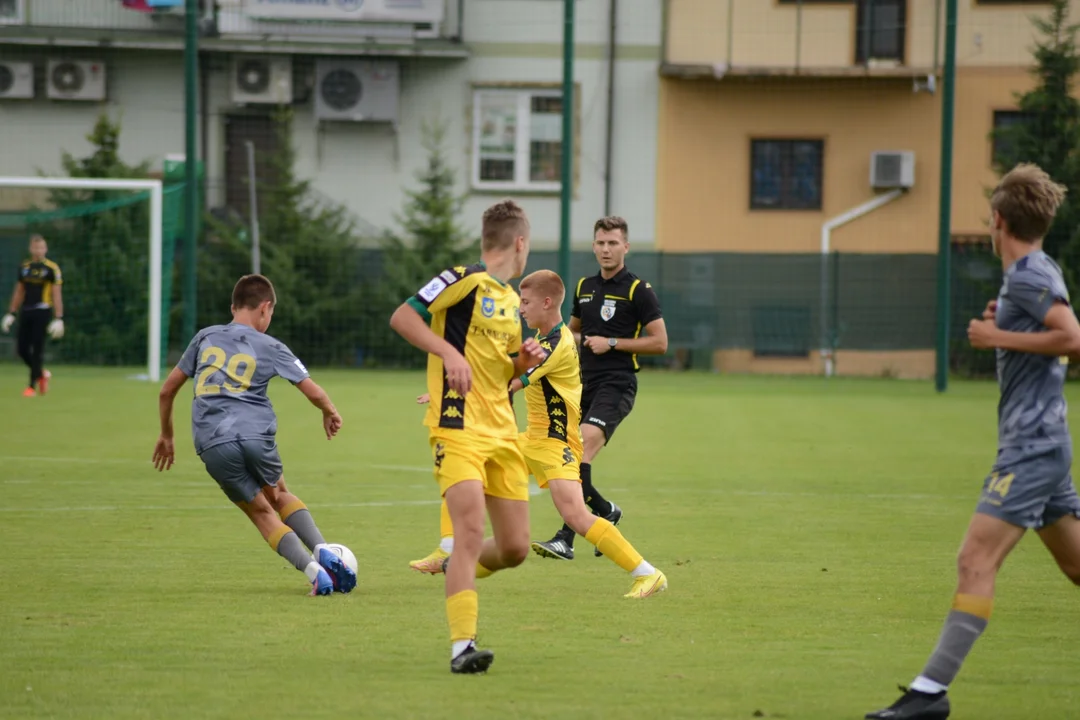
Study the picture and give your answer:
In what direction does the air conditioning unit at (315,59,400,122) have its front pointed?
toward the camera

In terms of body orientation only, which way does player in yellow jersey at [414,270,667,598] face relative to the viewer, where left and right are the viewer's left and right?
facing to the left of the viewer

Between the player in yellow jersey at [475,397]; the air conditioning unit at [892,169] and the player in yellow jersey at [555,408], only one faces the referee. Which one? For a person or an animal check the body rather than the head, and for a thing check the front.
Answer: the air conditioning unit

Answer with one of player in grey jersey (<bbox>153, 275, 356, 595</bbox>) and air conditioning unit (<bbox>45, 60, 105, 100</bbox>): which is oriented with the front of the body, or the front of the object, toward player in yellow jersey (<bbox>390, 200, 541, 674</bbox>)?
the air conditioning unit

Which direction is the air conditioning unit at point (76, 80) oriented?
toward the camera

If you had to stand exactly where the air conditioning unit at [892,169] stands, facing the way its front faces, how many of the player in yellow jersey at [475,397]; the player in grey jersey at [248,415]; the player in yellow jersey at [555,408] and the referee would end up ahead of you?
4

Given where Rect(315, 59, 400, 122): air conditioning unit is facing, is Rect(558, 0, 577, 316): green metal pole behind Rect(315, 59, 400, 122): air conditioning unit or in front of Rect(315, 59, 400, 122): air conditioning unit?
in front

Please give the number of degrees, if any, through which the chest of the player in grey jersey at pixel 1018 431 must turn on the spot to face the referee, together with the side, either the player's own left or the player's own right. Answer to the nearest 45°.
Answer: approximately 45° to the player's own right
